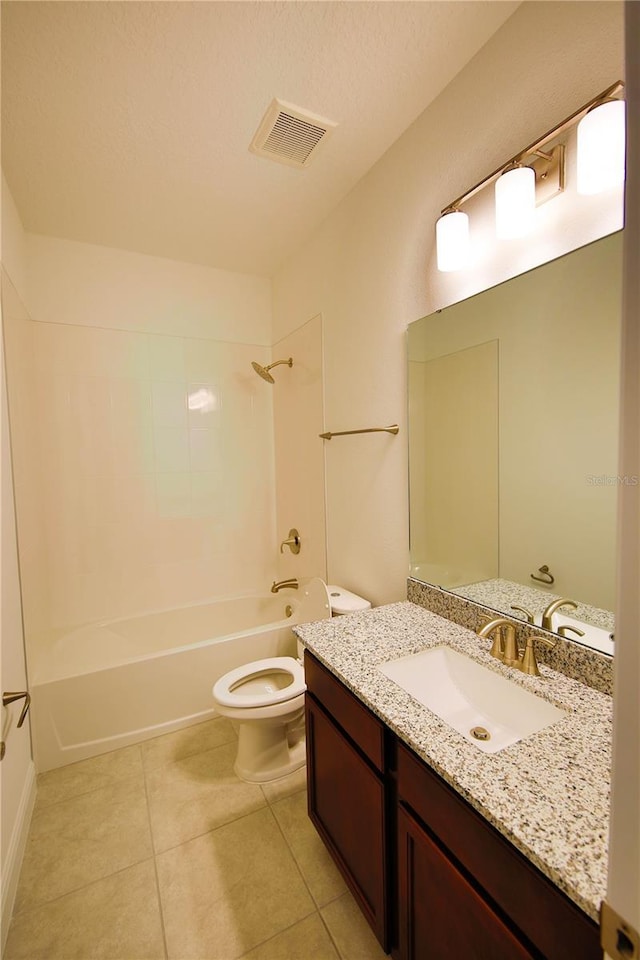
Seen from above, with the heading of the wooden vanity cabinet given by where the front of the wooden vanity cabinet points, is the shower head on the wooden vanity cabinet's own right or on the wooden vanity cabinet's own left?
on the wooden vanity cabinet's own right

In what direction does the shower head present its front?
to the viewer's left

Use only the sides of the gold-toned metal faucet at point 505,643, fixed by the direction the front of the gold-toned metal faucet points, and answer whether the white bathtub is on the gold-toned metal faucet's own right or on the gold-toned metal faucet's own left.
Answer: on the gold-toned metal faucet's own right

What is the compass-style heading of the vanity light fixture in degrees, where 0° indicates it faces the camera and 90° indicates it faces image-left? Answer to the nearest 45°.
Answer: approximately 45°

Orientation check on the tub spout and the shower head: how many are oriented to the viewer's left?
2

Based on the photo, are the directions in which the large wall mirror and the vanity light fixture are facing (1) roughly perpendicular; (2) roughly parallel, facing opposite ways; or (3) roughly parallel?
roughly parallel

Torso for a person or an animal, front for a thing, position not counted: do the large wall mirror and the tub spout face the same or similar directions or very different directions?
same or similar directions

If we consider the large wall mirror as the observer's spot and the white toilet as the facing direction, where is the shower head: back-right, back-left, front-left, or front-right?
front-right

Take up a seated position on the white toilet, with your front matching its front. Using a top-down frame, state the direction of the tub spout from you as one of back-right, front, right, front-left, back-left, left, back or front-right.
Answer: back-right

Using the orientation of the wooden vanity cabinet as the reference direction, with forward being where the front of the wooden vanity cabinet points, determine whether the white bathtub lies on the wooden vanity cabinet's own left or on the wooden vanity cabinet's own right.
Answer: on the wooden vanity cabinet's own right

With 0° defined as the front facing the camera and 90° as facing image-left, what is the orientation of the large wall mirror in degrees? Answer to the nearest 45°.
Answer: approximately 45°

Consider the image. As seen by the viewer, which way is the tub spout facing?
to the viewer's left
